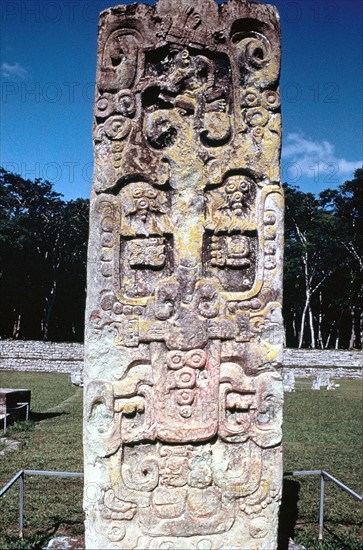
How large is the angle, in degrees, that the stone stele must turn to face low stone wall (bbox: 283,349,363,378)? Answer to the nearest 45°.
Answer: approximately 180°

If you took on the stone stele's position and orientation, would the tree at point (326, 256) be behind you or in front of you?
behind

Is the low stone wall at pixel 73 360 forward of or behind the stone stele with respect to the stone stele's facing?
behind

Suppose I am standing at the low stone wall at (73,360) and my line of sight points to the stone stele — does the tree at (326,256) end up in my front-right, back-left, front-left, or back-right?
back-left

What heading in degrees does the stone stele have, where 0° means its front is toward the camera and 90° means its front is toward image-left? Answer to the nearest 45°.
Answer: approximately 0°
